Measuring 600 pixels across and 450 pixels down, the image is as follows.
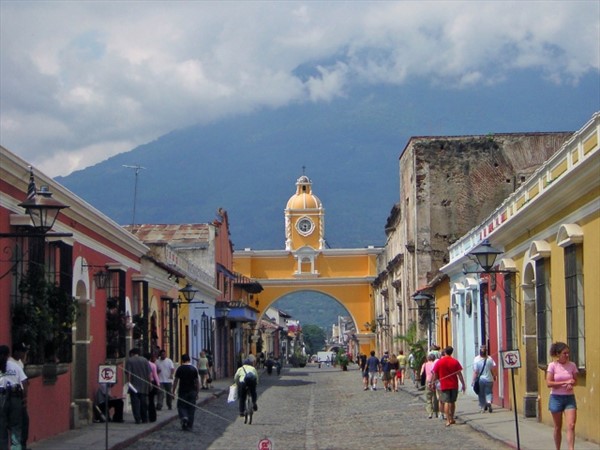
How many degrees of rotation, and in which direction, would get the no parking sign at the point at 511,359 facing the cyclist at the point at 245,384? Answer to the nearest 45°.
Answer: approximately 135° to its right

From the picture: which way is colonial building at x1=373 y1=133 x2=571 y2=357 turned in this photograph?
to the viewer's left

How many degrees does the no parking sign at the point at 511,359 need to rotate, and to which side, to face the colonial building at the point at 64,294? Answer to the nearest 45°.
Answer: approximately 90° to its right

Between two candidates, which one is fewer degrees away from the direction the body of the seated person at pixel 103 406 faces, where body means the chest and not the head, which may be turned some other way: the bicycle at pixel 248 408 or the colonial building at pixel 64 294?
the bicycle

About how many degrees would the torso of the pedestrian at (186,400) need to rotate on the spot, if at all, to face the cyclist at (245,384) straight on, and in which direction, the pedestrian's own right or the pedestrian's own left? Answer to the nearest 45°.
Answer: approximately 45° to the pedestrian's own right

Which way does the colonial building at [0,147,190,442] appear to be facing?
to the viewer's right

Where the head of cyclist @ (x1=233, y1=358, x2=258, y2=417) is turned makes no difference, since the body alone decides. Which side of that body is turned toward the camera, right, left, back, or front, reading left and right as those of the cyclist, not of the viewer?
back

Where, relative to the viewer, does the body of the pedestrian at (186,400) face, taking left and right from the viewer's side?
facing away from the viewer

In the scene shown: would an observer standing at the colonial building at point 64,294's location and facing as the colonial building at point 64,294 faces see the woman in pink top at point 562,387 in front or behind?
in front

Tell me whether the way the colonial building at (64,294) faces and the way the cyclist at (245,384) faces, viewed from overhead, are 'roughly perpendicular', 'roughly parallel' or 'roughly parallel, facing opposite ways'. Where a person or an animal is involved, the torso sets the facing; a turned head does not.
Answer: roughly perpendicular

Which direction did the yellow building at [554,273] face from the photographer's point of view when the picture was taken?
facing to the left of the viewer

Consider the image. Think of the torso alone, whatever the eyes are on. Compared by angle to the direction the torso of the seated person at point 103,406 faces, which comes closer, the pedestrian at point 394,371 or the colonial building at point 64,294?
the pedestrian

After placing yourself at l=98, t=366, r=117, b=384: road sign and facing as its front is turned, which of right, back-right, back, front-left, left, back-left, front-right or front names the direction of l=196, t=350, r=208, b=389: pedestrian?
back

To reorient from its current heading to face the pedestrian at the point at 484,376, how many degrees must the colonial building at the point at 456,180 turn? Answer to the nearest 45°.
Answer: approximately 90° to its left

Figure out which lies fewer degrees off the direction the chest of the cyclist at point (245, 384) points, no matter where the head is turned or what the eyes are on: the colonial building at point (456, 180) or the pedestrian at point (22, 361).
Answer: the colonial building
